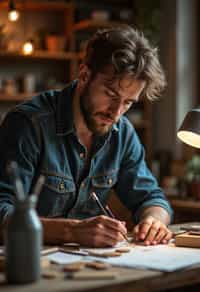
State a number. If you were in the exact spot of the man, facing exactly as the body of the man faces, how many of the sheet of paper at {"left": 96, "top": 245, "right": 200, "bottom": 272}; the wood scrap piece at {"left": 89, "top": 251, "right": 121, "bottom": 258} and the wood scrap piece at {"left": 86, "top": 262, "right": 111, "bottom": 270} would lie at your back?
0

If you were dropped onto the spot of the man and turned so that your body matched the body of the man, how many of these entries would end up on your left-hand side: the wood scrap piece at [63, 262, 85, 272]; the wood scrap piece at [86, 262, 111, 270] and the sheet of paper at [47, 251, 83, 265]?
0

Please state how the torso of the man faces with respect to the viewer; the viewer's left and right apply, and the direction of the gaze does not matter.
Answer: facing the viewer and to the right of the viewer

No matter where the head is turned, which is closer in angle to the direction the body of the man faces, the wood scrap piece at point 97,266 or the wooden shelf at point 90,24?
the wood scrap piece

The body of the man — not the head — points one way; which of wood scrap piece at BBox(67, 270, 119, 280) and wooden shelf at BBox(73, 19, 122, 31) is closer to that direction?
the wood scrap piece

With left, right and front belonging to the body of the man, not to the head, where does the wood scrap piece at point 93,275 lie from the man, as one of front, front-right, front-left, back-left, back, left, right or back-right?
front-right

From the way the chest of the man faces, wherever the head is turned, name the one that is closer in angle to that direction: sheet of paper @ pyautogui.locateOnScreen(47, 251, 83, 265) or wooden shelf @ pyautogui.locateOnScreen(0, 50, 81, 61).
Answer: the sheet of paper

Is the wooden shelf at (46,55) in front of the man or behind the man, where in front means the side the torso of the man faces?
behind

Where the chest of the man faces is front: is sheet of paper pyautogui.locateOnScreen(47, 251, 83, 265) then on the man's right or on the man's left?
on the man's right

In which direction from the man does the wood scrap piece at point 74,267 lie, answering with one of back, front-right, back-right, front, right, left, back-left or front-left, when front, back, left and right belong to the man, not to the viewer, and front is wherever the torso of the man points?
front-right

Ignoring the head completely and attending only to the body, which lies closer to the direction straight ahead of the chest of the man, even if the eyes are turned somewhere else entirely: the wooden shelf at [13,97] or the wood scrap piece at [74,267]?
the wood scrap piece

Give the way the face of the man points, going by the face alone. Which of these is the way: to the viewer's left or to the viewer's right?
to the viewer's right
